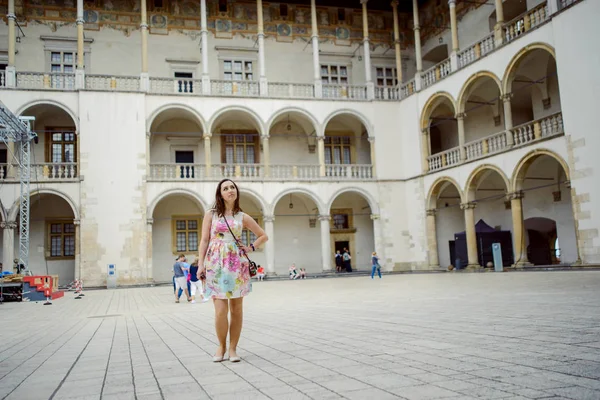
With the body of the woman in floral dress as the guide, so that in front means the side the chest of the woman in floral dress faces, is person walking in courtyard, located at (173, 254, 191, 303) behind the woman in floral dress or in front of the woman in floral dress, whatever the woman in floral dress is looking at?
behind

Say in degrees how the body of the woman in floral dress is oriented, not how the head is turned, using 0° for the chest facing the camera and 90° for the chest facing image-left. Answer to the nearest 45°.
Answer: approximately 0°
